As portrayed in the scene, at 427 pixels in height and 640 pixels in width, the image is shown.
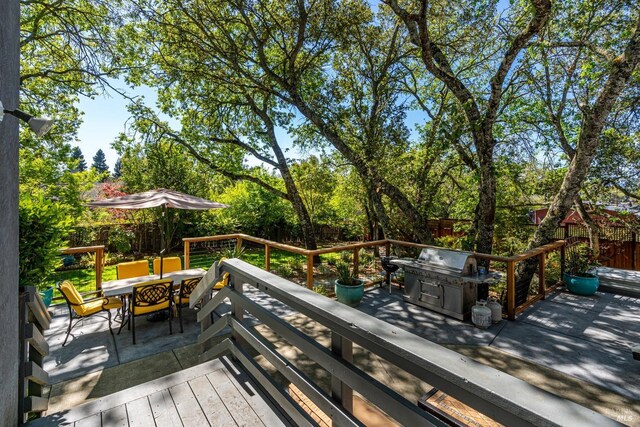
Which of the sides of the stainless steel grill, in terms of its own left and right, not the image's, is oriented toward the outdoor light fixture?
front

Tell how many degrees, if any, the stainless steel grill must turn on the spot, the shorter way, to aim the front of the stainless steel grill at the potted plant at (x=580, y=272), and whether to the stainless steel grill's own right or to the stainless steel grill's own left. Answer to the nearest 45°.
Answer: approximately 180°

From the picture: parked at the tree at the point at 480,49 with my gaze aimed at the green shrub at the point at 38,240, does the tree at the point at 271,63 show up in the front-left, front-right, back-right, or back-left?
front-right

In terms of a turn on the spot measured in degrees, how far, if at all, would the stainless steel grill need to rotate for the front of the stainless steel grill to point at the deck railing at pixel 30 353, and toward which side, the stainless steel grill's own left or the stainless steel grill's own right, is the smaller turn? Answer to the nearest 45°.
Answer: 0° — it already faces it

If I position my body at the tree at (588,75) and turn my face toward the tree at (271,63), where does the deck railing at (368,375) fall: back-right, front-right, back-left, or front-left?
front-left

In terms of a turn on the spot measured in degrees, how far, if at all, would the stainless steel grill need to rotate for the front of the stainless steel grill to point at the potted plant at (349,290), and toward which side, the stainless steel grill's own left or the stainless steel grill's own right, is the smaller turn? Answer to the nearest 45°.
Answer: approximately 45° to the stainless steel grill's own right

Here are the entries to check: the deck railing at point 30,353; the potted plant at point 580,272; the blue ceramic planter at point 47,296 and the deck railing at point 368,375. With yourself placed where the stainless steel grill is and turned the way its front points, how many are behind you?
1

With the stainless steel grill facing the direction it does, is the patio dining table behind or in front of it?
in front

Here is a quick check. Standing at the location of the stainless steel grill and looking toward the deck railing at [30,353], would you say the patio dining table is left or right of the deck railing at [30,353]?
right

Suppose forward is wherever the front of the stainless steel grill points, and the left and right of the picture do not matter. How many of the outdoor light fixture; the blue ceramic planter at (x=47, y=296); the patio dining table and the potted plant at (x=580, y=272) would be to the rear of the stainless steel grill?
1

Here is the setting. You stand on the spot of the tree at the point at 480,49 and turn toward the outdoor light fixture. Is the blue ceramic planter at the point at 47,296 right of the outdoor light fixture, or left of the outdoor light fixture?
right

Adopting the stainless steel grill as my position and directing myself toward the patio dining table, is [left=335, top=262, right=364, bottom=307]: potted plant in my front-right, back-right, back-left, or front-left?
front-right

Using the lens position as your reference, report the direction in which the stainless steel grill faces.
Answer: facing the viewer and to the left of the viewer
